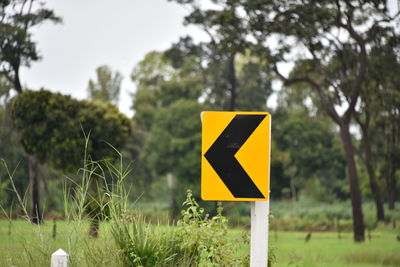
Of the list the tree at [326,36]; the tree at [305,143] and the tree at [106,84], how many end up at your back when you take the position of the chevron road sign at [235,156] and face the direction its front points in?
3

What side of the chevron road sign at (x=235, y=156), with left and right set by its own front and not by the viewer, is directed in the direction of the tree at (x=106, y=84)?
back

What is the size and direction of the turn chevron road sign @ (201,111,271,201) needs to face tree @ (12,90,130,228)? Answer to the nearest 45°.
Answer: approximately 180°

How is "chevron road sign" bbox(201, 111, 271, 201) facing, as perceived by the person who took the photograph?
facing the viewer

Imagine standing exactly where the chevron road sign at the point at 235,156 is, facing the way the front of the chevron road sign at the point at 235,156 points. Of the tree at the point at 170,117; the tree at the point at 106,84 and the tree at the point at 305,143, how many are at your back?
3

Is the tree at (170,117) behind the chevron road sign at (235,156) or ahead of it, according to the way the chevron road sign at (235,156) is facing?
behind

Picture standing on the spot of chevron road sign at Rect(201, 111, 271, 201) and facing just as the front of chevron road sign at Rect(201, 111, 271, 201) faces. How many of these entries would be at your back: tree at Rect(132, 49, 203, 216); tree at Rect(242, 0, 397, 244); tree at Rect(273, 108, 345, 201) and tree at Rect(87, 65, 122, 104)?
4

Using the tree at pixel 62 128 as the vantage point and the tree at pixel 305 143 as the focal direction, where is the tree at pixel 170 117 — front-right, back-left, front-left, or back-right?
front-left

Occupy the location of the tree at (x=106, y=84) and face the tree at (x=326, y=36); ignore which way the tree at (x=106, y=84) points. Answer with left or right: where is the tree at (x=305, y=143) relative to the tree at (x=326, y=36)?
left

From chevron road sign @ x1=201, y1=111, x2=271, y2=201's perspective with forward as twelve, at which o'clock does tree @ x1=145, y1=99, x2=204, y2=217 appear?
The tree is roughly at 6 o'clock from the chevron road sign.
